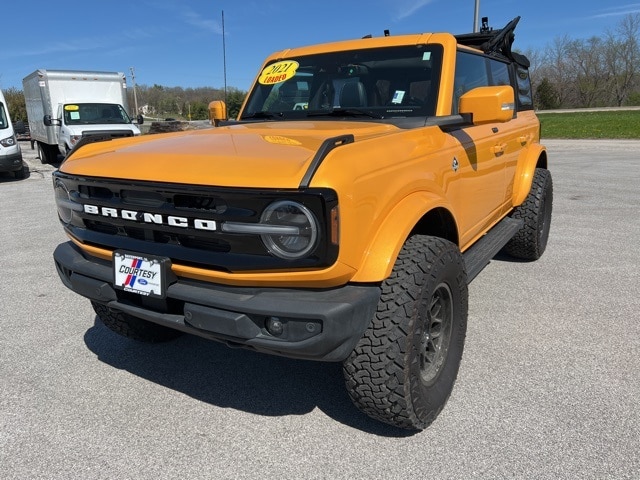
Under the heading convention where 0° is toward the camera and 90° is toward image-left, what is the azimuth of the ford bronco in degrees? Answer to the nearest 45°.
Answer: approximately 45°

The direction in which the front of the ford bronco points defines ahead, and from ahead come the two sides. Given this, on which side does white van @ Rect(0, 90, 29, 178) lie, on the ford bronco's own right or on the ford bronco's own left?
on the ford bronco's own right

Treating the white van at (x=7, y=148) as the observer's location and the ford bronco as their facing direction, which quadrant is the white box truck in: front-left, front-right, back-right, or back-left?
back-left

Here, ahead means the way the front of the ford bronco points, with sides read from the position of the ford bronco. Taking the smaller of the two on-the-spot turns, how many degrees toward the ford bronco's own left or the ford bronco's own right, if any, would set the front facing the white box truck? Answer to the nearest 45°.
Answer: approximately 90° to the ford bronco's own right
